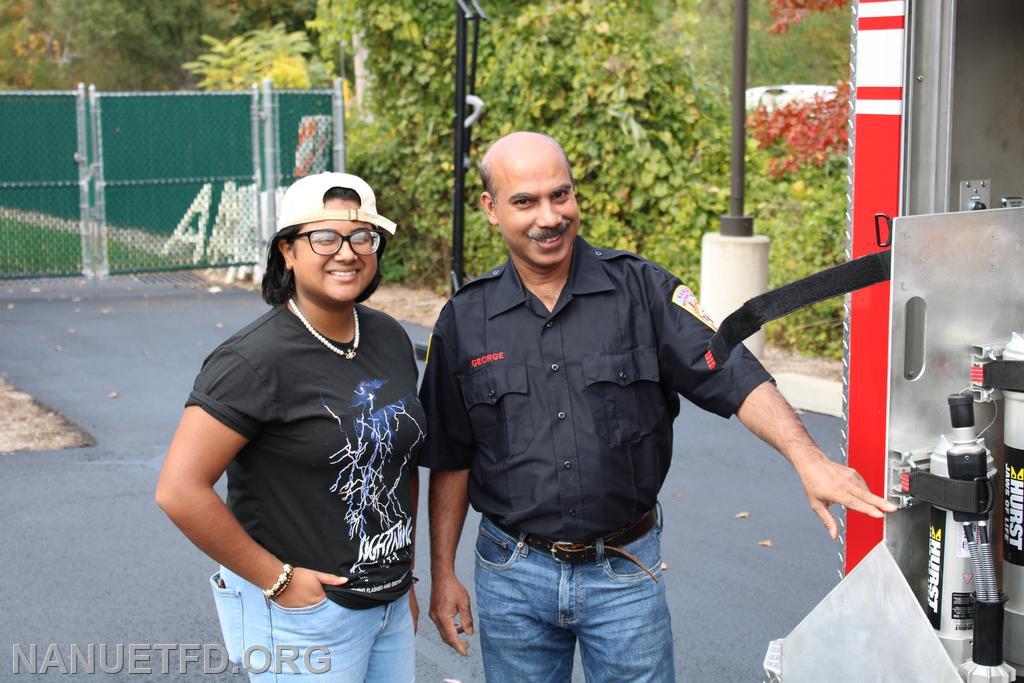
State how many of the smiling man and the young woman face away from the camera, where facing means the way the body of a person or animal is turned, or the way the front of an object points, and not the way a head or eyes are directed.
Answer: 0

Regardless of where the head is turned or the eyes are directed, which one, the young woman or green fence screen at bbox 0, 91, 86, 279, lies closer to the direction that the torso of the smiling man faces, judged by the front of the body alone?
the young woman

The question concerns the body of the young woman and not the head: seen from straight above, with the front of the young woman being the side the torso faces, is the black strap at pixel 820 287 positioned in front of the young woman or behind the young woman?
in front

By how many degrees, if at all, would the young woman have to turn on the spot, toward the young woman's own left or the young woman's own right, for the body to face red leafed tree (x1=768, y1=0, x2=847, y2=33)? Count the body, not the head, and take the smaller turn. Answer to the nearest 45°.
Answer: approximately 90° to the young woman's own left

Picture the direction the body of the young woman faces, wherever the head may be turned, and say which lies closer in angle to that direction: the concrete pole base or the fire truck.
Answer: the fire truck

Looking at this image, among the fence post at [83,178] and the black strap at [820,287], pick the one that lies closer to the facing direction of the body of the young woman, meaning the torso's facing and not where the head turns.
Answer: the black strap

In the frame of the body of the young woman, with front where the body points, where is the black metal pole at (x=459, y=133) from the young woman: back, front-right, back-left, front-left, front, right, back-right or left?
back-left

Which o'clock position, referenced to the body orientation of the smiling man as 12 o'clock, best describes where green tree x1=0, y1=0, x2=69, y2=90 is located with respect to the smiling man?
The green tree is roughly at 5 o'clock from the smiling man.

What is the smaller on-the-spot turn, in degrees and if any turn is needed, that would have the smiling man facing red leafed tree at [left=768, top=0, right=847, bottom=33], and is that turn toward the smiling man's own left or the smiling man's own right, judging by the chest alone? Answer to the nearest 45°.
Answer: approximately 180°

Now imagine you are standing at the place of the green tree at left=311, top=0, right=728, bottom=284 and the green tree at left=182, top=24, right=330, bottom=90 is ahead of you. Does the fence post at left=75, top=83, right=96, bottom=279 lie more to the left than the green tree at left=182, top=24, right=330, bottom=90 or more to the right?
left

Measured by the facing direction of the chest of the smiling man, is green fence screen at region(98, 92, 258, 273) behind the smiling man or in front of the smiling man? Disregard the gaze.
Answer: behind

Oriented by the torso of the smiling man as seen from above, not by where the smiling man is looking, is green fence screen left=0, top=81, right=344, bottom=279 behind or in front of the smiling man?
behind

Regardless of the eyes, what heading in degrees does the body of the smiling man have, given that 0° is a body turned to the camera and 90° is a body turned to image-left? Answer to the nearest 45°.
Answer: approximately 0°

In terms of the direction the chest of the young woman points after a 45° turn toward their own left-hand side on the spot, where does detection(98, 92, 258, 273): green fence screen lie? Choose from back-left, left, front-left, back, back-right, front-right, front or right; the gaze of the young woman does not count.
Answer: left

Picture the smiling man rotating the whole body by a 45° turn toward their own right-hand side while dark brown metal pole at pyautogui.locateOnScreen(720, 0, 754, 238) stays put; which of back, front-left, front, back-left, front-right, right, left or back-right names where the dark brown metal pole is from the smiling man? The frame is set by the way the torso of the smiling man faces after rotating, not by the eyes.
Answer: back-right
